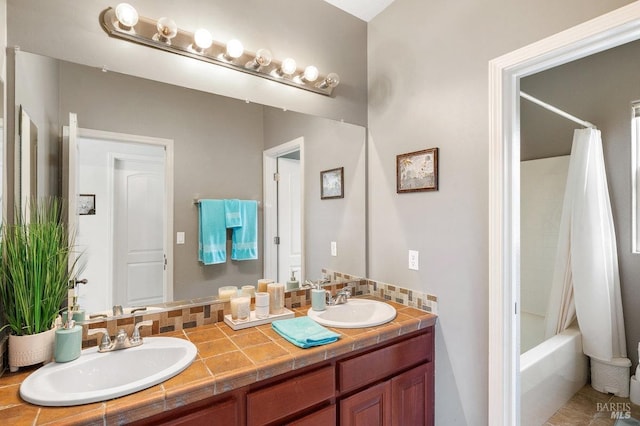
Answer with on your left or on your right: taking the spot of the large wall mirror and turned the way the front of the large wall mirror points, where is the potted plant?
on your right

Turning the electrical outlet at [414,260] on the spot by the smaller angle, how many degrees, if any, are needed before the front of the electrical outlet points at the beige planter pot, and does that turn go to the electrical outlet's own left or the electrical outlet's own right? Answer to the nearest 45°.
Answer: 0° — it already faces it

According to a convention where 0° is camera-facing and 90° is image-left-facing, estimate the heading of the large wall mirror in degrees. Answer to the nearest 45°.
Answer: approximately 315°

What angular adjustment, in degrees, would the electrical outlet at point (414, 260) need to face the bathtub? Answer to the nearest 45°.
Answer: approximately 180°

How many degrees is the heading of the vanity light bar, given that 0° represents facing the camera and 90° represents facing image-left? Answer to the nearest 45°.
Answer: approximately 315°

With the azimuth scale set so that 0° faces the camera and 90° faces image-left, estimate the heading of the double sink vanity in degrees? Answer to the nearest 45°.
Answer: approximately 315°

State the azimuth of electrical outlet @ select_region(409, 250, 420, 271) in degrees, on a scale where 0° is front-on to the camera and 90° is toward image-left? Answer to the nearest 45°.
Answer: approximately 45°

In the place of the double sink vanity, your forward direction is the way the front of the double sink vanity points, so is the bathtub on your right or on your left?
on your left
